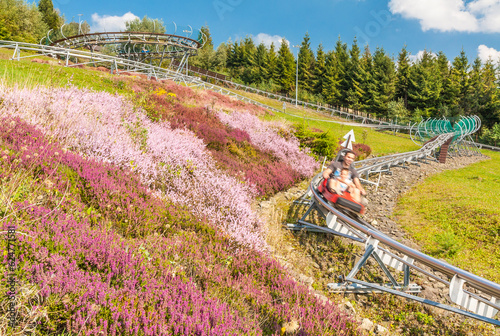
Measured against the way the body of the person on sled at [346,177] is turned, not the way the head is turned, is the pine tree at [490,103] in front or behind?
behind

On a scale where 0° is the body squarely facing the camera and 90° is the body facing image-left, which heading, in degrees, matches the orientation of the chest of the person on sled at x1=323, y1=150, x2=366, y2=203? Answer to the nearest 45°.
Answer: approximately 0°
